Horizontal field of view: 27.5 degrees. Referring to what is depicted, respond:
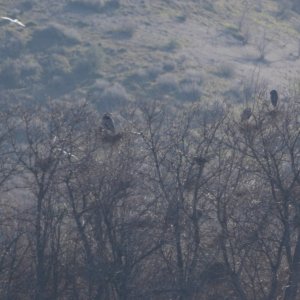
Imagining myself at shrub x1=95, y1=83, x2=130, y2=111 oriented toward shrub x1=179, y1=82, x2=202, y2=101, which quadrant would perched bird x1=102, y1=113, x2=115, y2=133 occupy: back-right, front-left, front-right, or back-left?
back-right
